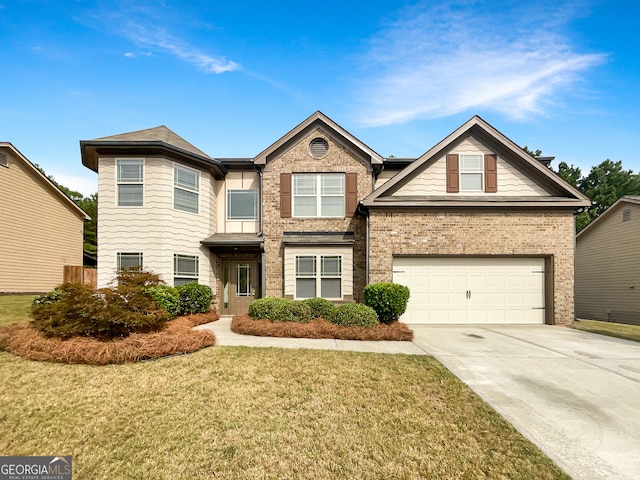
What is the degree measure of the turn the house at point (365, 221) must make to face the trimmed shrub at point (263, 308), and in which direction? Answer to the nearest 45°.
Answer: approximately 45° to its right

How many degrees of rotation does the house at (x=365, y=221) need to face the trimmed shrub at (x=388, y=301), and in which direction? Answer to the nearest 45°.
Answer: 0° — it already faces it

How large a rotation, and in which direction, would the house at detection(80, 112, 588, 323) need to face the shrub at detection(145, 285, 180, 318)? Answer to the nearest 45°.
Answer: approximately 90° to its right

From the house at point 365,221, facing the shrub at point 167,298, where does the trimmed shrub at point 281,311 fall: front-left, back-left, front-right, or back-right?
front-left

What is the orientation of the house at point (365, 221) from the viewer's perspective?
toward the camera

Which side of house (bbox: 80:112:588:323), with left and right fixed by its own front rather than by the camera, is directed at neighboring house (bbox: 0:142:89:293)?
right

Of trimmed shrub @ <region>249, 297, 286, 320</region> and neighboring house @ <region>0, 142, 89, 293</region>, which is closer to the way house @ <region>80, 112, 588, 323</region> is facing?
the trimmed shrub

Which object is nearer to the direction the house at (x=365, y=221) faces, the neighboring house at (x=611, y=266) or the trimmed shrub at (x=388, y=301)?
the trimmed shrub

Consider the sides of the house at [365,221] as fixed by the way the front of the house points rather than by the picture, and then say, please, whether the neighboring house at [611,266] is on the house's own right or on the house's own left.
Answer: on the house's own left

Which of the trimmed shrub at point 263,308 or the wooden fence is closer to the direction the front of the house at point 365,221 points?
the trimmed shrub

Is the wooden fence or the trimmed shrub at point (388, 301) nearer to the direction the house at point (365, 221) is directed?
the trimmed shrub

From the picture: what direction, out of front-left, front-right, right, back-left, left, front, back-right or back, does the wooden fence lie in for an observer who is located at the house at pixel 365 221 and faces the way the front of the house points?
right
